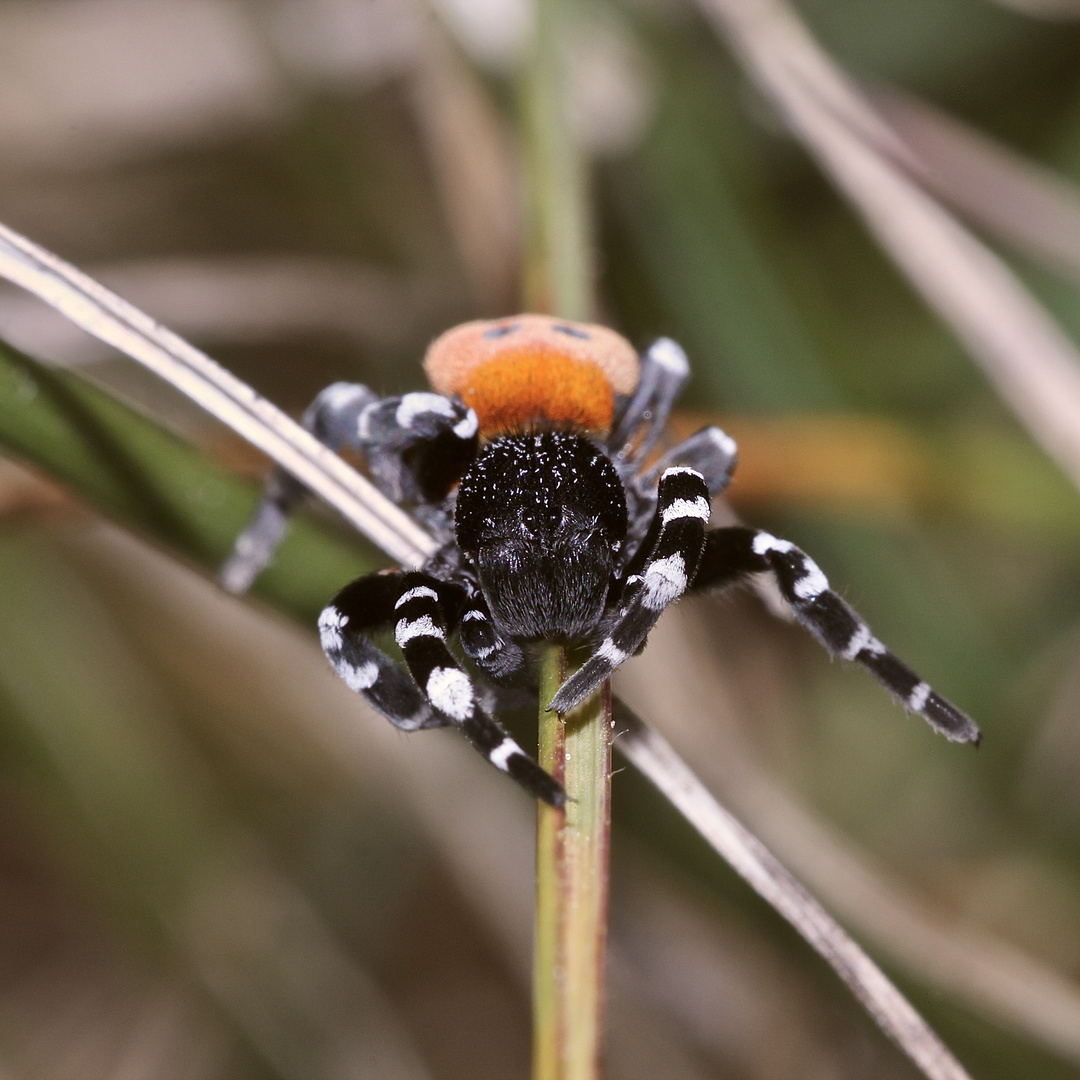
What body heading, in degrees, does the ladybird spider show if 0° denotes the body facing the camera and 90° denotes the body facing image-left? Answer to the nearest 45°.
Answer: approximately 0°
